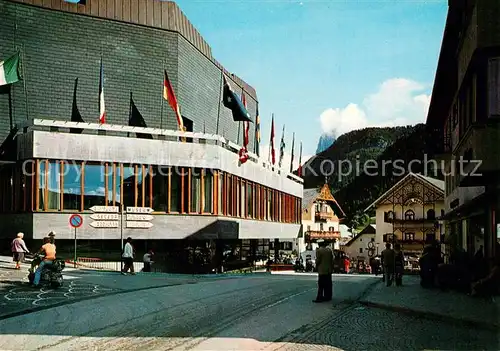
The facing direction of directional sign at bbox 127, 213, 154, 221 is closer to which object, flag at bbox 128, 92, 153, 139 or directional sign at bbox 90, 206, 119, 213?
the directional sign

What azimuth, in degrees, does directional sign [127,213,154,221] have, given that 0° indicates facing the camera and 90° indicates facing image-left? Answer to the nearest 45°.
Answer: approximately 0°

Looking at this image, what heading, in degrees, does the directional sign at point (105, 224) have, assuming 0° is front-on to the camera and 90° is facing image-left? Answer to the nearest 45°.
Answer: approximately 0°

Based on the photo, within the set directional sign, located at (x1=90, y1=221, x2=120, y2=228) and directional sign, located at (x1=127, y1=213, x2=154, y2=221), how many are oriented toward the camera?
2

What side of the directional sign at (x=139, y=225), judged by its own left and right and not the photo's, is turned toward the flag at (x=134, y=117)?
back
